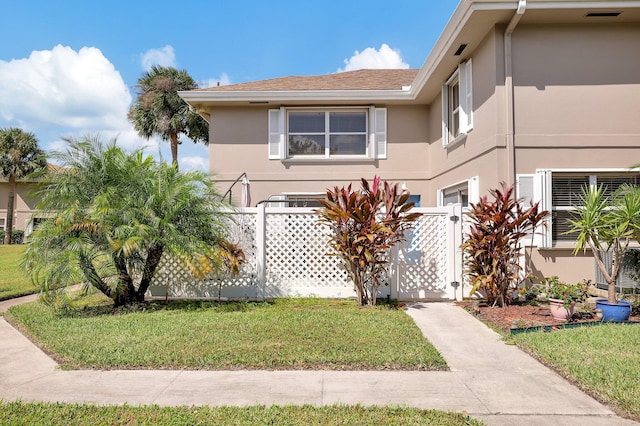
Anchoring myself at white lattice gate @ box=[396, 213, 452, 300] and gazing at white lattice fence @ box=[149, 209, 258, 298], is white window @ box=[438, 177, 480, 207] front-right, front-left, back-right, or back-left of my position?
back-right

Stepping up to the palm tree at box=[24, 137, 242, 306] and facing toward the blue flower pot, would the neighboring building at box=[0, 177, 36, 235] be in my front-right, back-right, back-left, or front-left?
back-left

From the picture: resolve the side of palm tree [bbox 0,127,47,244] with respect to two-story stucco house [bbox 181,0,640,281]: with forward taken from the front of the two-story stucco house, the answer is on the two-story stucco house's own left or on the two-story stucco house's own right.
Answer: on the two-story stucco house's own right

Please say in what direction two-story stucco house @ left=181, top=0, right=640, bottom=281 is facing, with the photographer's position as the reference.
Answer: facing the viewer

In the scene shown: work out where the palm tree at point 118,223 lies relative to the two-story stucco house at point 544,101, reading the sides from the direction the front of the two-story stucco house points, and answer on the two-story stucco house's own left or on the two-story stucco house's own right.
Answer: on the two-story stucco house's own right

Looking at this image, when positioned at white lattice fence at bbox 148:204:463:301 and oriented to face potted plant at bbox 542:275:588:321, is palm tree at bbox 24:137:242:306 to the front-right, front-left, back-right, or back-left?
back-right

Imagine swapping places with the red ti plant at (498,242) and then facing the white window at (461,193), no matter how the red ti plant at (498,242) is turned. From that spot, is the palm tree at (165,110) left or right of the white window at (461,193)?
left
